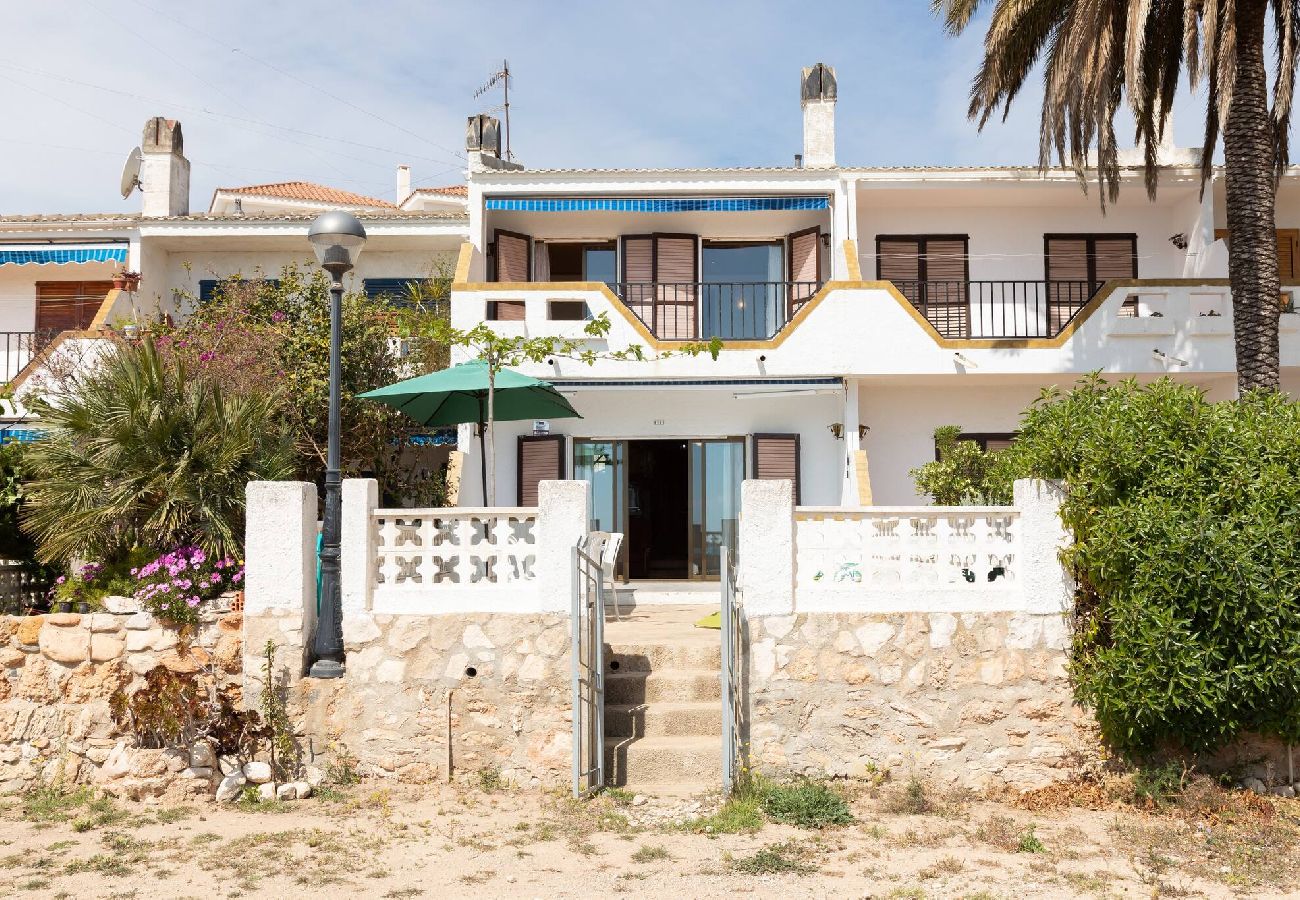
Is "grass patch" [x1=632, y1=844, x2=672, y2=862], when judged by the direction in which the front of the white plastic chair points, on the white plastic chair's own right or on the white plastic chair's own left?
on the white plastic chair's own left

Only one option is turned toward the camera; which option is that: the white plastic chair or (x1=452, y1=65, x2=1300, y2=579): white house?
the white house

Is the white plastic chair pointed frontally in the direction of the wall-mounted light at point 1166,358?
no

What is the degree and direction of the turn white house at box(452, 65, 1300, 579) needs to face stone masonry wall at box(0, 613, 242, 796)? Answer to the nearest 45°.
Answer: approximately 45° to its right

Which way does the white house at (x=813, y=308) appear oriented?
toward the camera

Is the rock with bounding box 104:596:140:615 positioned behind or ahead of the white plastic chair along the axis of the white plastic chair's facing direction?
ahead

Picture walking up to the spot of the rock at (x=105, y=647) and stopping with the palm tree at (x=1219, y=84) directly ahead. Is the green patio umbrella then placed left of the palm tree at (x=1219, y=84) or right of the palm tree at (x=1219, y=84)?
left
